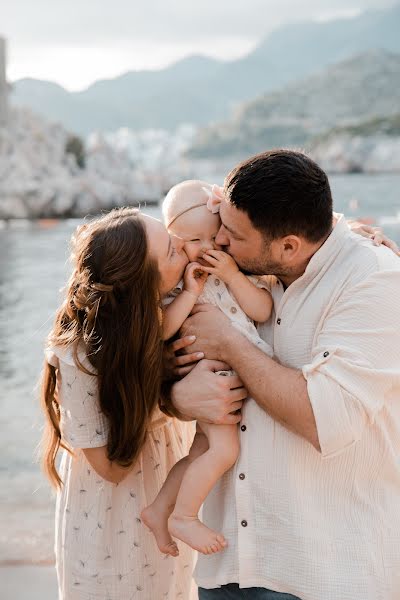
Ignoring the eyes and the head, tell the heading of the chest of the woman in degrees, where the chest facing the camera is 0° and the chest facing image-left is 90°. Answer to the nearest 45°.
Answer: approximately 270°

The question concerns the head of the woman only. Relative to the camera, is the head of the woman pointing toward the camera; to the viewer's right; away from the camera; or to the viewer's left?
to the viewer's right

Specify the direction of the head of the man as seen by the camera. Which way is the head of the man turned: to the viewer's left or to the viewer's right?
to the viewer's left

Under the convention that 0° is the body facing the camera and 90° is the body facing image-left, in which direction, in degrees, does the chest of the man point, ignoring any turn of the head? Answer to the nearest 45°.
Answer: approximately 45°

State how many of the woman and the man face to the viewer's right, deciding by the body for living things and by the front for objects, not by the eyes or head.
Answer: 1
